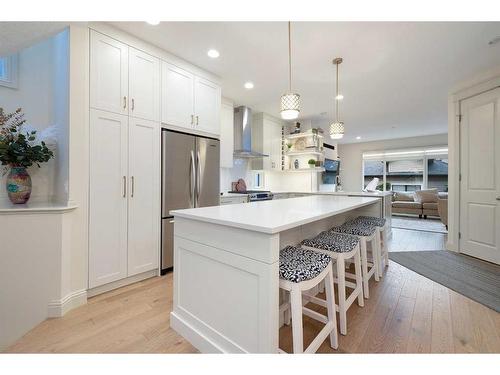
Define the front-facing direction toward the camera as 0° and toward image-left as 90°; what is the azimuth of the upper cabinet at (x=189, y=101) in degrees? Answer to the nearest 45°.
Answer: approximately 315°

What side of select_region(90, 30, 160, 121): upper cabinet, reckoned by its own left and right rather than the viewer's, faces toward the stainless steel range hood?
left

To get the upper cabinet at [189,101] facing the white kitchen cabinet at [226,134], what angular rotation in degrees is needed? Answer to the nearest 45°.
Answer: approximately 90° to its left

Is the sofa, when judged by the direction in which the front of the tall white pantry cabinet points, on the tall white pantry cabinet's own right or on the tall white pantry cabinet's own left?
on the tall white pantry cabinet's own left

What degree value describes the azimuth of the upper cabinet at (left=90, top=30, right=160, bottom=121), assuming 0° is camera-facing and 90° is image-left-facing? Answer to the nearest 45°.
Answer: approximately 315°

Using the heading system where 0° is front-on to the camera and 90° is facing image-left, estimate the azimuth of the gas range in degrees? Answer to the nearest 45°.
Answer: approximately 315°

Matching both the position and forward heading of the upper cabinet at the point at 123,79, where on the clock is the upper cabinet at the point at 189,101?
the upper cabinet at the point at 189,101 is roughly at 10 o'clock from the upper cabinet at the point at 123,79.

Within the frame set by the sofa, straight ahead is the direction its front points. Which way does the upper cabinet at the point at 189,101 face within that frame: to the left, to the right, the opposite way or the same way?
to the left

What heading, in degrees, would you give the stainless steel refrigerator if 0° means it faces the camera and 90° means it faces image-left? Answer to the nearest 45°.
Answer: approximately 315°
